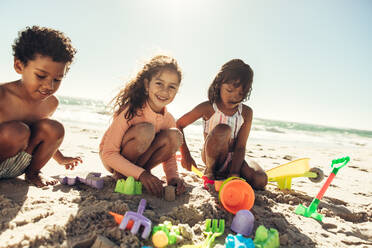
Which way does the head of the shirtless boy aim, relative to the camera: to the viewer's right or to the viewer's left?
to the viewer's right

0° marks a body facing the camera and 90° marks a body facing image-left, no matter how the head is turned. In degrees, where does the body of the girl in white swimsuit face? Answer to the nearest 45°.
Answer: approximately 0°

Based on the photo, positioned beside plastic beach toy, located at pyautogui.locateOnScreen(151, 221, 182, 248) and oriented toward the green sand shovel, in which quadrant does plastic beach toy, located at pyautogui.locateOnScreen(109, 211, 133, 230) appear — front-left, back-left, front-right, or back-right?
back-left

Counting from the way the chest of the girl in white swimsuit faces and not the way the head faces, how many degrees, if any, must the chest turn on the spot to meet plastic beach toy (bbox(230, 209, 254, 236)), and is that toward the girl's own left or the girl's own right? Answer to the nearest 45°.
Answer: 0° — they already face it

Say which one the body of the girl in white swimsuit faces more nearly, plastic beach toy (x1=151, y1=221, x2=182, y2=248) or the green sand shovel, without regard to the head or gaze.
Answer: the plastic beach toy

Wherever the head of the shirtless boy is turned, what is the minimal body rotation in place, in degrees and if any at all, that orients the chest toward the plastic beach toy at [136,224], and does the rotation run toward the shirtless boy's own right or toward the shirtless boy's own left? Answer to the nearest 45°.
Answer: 0° — they already face it

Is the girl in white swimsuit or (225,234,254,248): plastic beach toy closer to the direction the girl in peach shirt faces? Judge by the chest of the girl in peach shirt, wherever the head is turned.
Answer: the plastic beach toy

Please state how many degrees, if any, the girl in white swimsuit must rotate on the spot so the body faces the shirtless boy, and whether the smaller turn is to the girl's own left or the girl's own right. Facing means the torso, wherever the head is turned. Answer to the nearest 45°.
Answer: approximately 45° to the girl's own right

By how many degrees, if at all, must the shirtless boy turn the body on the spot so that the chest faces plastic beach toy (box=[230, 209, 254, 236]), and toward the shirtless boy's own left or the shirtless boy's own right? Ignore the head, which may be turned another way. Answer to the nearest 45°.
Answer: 0° — they already face it
